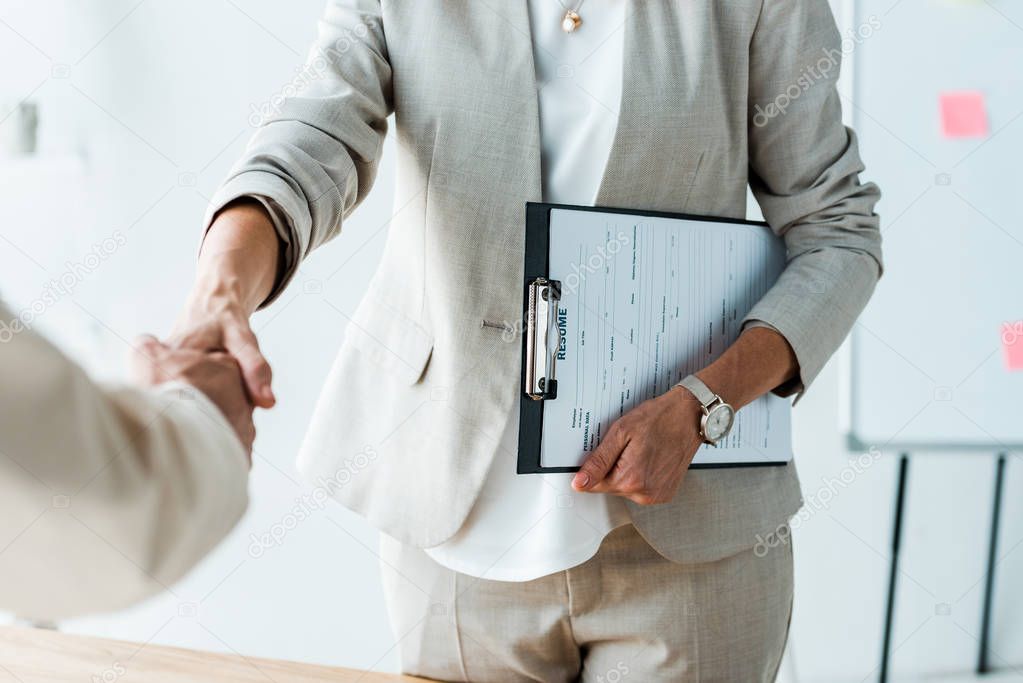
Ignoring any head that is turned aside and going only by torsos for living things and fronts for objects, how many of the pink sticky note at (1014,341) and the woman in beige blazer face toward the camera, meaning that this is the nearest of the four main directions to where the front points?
2

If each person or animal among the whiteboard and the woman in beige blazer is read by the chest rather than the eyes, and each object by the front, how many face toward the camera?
2

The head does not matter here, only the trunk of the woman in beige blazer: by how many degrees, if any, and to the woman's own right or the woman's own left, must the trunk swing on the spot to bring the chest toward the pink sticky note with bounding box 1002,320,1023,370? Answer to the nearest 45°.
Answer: approximately 135° to the woman's own left

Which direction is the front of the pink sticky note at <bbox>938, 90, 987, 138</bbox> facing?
toward the camera

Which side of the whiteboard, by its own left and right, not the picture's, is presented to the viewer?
front

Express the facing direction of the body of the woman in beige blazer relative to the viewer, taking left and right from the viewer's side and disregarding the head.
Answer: facing the viewer

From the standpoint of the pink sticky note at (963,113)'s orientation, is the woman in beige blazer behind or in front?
in front

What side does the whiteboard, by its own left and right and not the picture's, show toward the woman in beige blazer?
front

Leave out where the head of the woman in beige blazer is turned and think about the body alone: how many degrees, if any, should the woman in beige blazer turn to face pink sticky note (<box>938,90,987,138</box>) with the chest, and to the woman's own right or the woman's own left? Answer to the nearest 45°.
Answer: approximately 135° to the woman's own left

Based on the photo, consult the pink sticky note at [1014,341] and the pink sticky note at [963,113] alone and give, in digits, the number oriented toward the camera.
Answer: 2

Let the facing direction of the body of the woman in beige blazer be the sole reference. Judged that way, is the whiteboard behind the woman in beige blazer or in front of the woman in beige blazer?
behind

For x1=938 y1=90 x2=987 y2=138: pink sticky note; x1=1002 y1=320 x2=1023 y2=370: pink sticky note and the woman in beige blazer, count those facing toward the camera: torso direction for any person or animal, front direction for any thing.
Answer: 3

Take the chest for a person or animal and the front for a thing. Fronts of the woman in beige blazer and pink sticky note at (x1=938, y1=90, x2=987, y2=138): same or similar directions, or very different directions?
same or similar directions

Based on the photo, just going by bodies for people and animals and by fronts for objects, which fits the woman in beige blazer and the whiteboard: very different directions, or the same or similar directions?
same or similar directions
